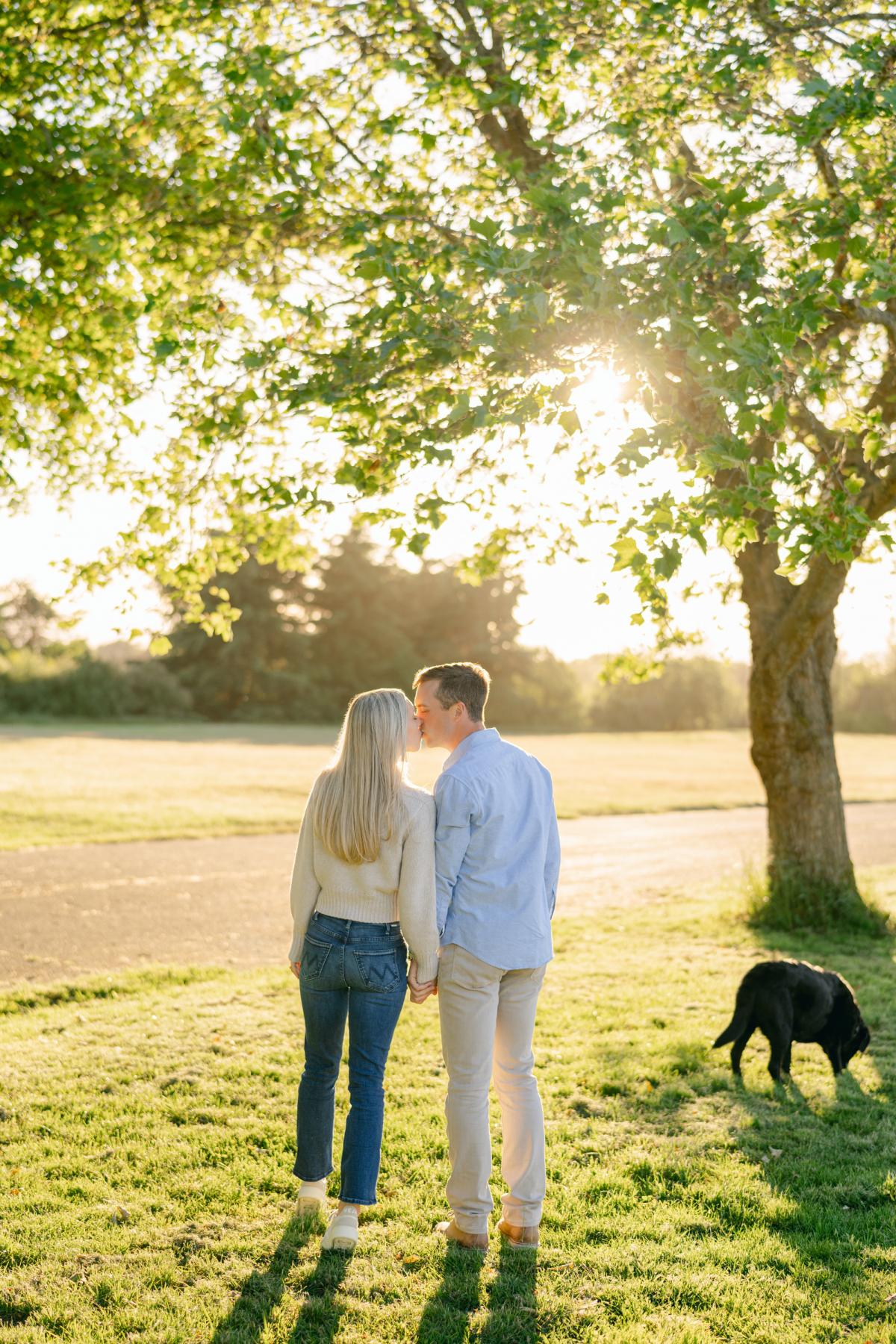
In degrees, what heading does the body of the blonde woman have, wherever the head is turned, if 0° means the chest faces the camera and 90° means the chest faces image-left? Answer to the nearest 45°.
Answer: approximately 180°

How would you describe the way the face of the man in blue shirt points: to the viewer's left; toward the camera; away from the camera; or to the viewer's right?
to the viewer's left

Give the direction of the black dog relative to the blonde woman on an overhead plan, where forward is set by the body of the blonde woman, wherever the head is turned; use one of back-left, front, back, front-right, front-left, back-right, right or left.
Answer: front-right

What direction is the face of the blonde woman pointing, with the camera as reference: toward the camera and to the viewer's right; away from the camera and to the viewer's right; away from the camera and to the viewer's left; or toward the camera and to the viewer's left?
away from the camera and to the viewer's right
